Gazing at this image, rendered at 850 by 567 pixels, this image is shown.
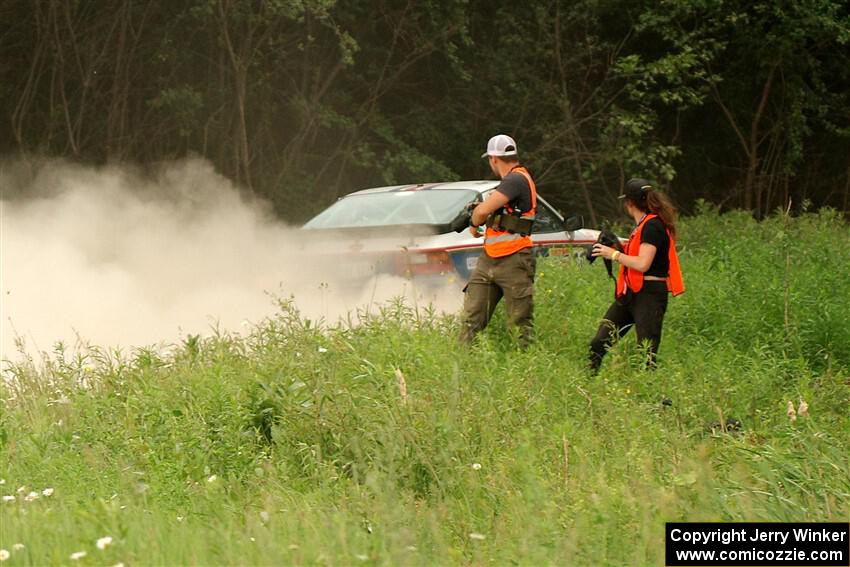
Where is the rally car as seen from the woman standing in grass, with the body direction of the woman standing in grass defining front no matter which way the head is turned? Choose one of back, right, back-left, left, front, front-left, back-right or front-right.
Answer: front-right

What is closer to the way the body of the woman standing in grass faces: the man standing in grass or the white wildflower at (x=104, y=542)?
the man standing in grass

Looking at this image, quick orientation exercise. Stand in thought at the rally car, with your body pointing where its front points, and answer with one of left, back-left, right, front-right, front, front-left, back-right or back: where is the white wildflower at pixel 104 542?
back-right

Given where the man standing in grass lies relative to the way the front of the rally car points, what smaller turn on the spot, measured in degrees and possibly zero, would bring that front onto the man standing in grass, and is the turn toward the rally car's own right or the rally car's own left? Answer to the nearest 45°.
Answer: approximately 90° to the rally car's own right

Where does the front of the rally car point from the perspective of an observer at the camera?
facing away from the viewer and to the right of the viewer

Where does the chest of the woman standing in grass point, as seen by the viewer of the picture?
to the viewer's left

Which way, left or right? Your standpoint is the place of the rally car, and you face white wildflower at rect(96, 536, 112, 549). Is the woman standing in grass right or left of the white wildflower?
left
